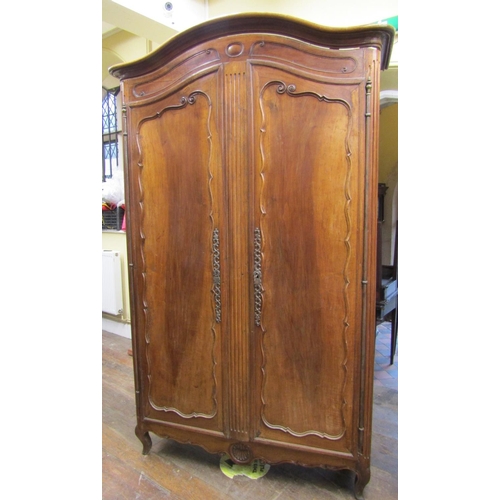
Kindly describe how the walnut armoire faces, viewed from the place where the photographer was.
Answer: facing the viewer and to the left of the viewer

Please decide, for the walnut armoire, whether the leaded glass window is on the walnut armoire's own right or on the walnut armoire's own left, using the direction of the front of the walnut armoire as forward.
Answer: on the walnut armoire's own right

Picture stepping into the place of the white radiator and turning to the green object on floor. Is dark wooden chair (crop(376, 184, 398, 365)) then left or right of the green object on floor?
left

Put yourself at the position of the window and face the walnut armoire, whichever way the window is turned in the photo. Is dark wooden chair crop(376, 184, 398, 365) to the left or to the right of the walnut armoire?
left

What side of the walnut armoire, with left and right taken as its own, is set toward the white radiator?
right

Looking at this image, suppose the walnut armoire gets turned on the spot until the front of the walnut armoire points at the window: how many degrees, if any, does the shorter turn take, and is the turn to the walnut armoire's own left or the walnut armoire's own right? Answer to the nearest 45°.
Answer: approximately 90° to the walnut armoire's own right
